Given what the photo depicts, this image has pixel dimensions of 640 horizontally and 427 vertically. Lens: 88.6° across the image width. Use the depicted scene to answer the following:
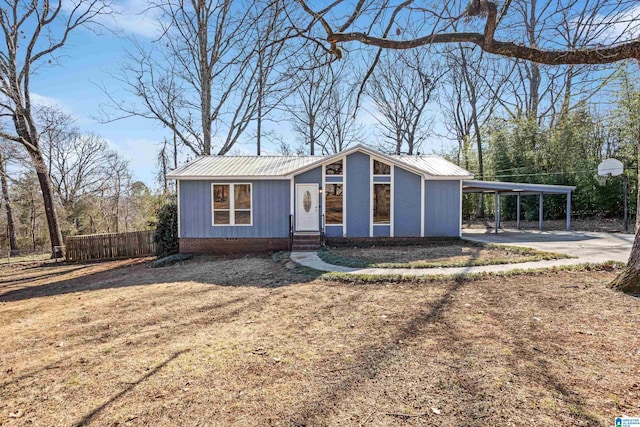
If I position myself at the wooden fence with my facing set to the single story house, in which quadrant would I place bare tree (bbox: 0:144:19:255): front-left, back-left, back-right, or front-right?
back-left

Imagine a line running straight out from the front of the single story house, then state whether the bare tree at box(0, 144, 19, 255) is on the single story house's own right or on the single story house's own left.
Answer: on the single story house's own right

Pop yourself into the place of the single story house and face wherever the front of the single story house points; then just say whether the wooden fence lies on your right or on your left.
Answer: on your right

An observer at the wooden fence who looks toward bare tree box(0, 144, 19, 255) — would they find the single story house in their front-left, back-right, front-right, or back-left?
back-right

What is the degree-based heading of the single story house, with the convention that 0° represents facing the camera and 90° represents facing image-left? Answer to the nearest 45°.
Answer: approximately 0°
